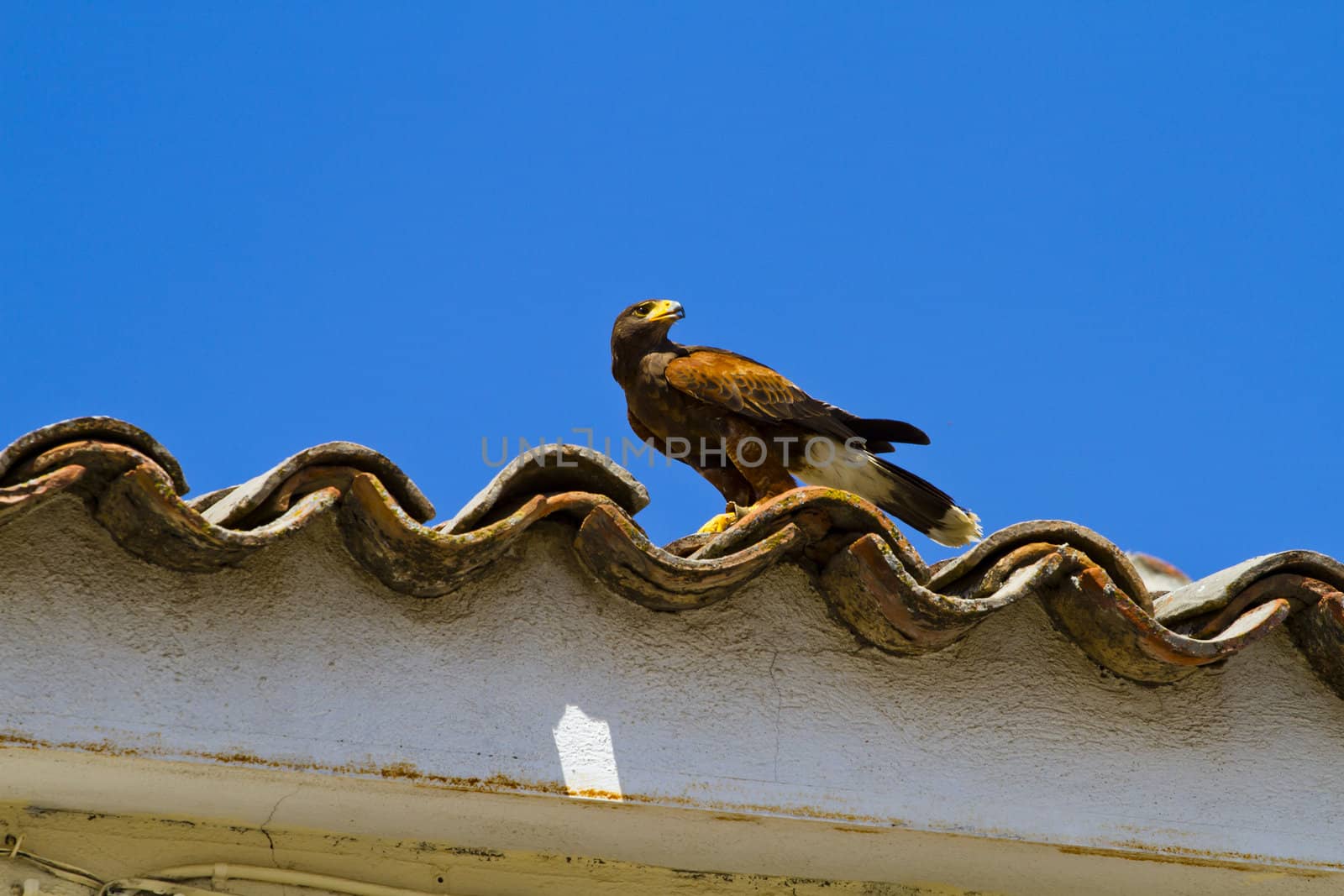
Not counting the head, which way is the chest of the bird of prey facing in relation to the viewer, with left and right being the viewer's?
facing to the left of the viewer
